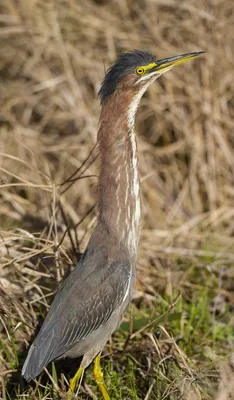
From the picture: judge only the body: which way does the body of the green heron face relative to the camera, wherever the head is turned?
to the viewer's right
